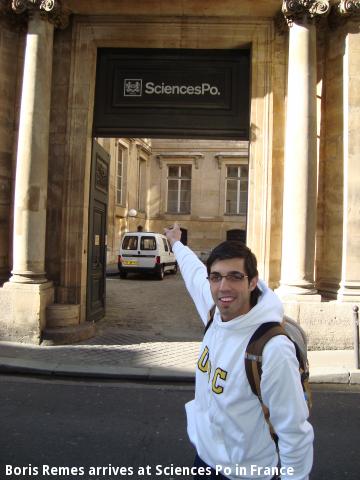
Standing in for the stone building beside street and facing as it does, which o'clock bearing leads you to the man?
The man is roughly at 12 o'clock from the stone building beside street.

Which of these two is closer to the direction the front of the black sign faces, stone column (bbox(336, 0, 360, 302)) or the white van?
the stone column

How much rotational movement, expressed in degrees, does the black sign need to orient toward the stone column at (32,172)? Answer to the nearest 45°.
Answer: approximately 90° to its right

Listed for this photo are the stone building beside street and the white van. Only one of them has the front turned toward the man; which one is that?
the stone building beside street
